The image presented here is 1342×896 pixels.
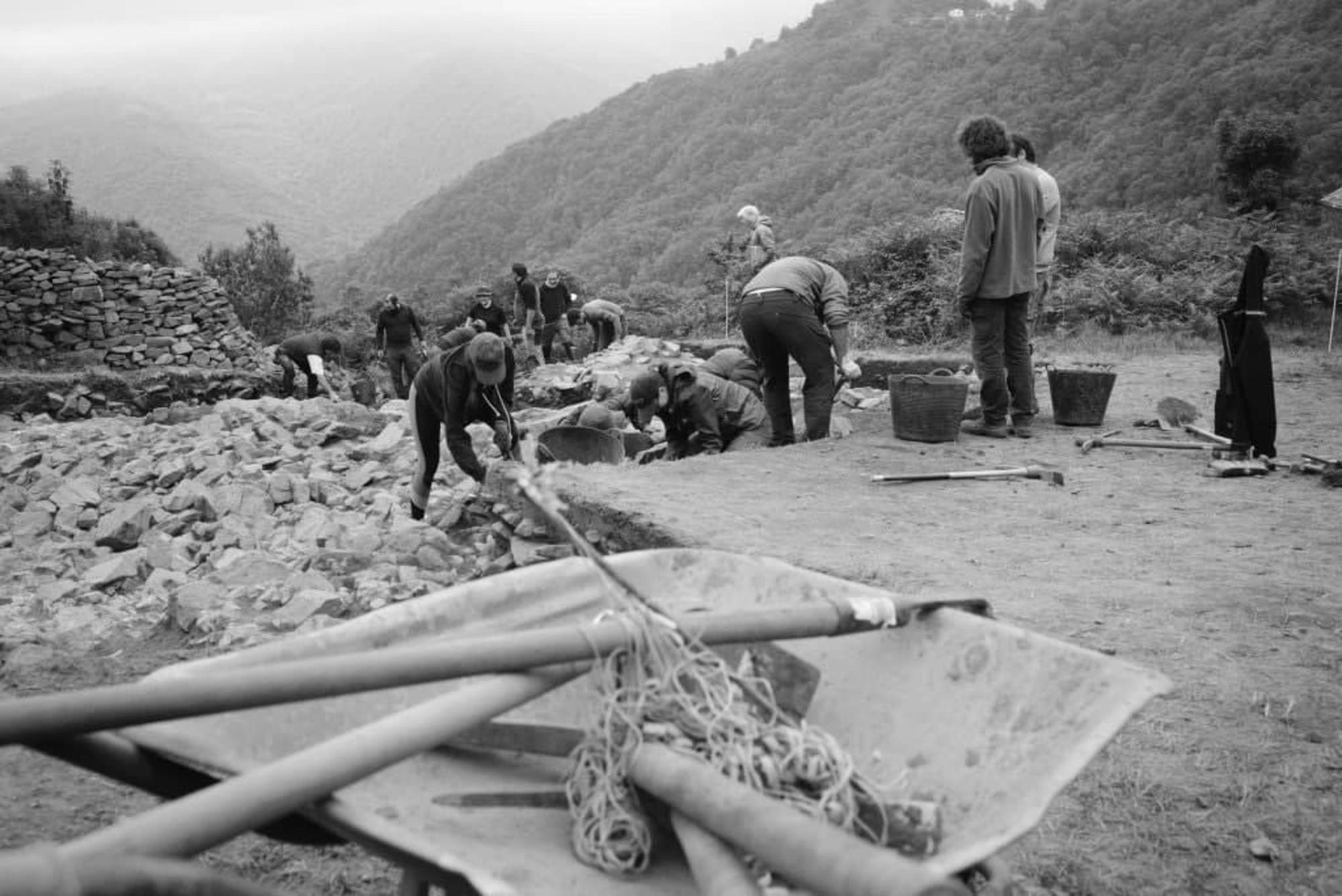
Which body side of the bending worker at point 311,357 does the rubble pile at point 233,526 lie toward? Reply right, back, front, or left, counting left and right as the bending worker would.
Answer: right

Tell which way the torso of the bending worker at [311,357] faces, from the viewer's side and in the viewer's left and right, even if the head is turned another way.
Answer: facing to the right of the viewer

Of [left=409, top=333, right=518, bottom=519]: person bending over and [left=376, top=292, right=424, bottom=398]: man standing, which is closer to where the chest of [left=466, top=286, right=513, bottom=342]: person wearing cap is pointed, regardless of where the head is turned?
the person bending over

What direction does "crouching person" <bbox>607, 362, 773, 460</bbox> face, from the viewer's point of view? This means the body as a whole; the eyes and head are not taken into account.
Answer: to the viewer's left

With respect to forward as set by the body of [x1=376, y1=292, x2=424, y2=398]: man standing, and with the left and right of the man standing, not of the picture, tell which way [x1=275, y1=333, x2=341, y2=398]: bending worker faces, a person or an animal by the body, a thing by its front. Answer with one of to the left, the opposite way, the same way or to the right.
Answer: to the left

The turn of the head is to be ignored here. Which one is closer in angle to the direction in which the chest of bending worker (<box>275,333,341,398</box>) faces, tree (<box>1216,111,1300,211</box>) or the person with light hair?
the tree

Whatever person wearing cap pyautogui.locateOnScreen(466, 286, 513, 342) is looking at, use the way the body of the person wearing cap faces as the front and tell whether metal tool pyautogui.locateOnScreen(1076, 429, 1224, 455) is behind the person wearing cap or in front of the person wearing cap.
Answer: in front

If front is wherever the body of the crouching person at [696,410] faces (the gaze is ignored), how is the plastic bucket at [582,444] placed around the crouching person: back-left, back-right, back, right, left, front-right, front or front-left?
front-right

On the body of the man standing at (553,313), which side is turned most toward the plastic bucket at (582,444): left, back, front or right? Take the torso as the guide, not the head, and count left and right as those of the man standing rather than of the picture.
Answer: front
